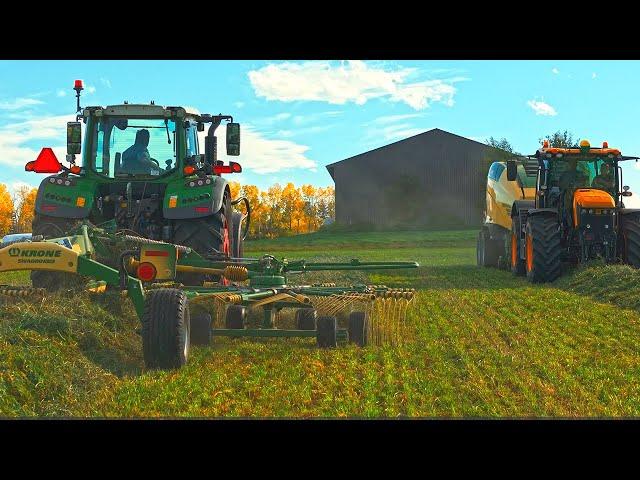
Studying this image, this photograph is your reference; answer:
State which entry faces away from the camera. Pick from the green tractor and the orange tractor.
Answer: the green tractor

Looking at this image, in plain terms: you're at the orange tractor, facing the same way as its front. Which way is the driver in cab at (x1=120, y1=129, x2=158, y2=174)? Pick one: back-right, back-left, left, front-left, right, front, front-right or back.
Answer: front-right

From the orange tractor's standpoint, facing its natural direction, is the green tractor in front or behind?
in front

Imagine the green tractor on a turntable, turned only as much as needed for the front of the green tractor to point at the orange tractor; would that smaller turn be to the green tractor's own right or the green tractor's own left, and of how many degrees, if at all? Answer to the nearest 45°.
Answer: approximately 90° to the green tractor's own right

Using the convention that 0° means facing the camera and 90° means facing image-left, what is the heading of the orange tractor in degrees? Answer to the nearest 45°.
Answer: approximately 0°

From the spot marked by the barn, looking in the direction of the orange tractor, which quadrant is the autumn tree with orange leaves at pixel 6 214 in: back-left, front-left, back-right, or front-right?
back-right

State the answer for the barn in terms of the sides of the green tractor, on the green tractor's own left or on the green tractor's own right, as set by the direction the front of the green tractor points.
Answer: on the green tractor's own right
